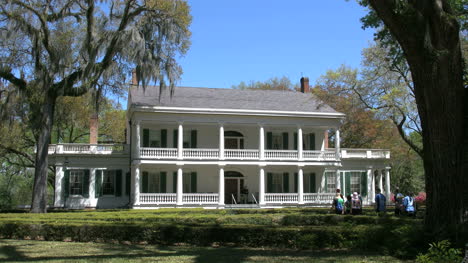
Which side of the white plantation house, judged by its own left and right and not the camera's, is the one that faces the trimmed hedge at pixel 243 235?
front

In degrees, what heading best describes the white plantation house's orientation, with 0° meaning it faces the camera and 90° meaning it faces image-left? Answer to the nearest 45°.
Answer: approximately 0°
